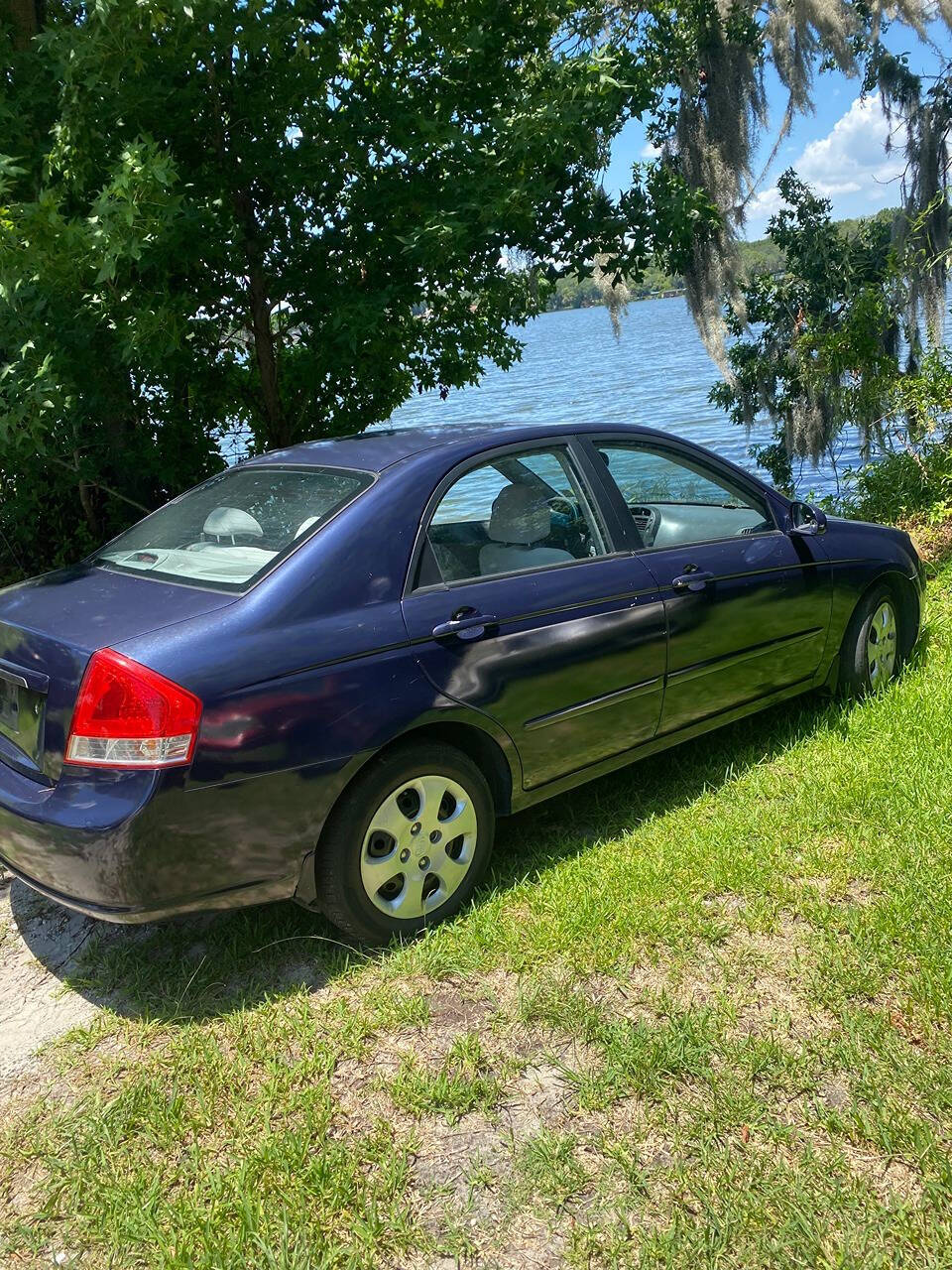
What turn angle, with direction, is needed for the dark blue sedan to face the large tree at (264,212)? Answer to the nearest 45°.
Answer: approximately 45° to its left

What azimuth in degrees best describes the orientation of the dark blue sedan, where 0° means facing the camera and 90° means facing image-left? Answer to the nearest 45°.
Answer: approximately 225°
